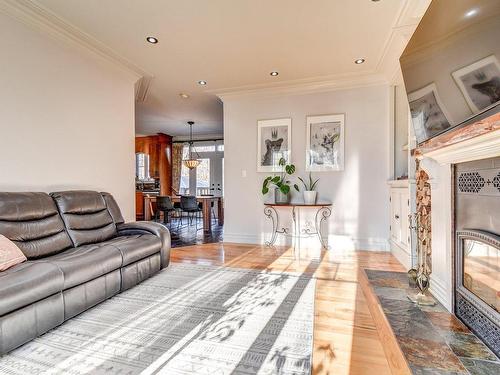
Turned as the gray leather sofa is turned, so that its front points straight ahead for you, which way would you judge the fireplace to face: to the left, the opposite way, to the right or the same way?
the opposite way

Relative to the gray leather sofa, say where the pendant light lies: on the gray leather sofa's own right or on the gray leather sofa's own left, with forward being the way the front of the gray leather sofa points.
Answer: on the gray leather sofa's own left

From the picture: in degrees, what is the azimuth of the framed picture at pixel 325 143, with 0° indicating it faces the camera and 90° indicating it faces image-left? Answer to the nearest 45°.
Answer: approximately 0°

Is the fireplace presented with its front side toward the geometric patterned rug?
yes

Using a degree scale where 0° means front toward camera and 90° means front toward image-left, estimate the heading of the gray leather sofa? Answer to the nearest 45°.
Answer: approximately 315°

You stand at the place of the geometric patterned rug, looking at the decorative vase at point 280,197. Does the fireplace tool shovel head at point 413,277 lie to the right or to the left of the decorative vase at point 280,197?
right

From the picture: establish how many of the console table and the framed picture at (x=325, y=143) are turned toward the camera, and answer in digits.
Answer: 2

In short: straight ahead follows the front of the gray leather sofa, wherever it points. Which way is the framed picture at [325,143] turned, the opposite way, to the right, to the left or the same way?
to the right

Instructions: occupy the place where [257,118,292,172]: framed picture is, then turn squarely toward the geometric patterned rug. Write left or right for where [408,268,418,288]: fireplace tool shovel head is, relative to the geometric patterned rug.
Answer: left

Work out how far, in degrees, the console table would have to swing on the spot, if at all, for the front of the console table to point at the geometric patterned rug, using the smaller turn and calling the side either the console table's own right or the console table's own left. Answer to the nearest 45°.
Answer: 0° — it already faces it

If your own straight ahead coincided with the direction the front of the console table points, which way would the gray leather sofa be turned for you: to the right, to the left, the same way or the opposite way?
to the left
